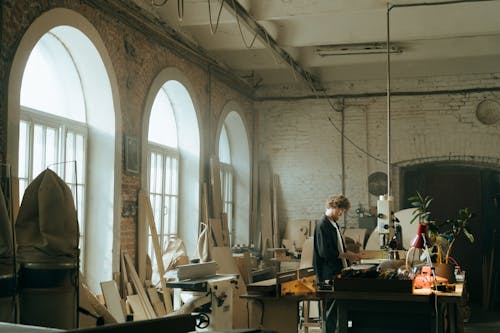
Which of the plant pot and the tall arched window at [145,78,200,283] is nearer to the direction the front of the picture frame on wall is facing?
the plant pot

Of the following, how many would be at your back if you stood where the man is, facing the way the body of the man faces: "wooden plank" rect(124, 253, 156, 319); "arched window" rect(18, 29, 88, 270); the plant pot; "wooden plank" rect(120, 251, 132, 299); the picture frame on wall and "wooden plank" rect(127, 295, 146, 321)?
5

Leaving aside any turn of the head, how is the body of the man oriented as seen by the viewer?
to the viewer's right

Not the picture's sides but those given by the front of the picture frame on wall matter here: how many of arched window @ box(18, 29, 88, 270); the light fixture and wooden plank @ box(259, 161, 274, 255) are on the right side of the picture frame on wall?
1

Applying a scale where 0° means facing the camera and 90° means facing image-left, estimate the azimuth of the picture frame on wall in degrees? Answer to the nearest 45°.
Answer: approximately 315°

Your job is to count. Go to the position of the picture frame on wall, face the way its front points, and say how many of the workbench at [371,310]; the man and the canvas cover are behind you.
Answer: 0

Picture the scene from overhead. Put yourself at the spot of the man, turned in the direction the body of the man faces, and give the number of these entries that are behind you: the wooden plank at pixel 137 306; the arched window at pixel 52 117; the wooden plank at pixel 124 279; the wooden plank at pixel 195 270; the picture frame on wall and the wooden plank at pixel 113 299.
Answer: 6

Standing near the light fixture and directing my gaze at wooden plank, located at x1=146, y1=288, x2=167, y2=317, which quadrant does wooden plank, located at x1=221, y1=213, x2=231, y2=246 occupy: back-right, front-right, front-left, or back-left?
front-right

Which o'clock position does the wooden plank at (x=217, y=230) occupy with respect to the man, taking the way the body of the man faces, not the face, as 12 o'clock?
The wooden plank is roughly at 8 o'clock from the man.

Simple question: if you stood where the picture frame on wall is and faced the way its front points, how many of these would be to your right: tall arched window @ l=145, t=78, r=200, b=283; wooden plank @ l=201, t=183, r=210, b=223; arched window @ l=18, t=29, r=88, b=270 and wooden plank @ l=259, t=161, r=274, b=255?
1

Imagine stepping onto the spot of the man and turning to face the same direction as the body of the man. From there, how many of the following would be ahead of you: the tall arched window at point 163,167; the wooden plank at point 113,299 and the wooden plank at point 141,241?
0

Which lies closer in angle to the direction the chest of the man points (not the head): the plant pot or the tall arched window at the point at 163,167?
the plant pot

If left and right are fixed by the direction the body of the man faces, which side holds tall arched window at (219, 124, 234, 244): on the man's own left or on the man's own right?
on the man's own left

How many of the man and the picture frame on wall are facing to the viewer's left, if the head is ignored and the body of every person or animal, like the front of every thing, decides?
0

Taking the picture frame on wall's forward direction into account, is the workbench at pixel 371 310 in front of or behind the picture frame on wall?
in front
